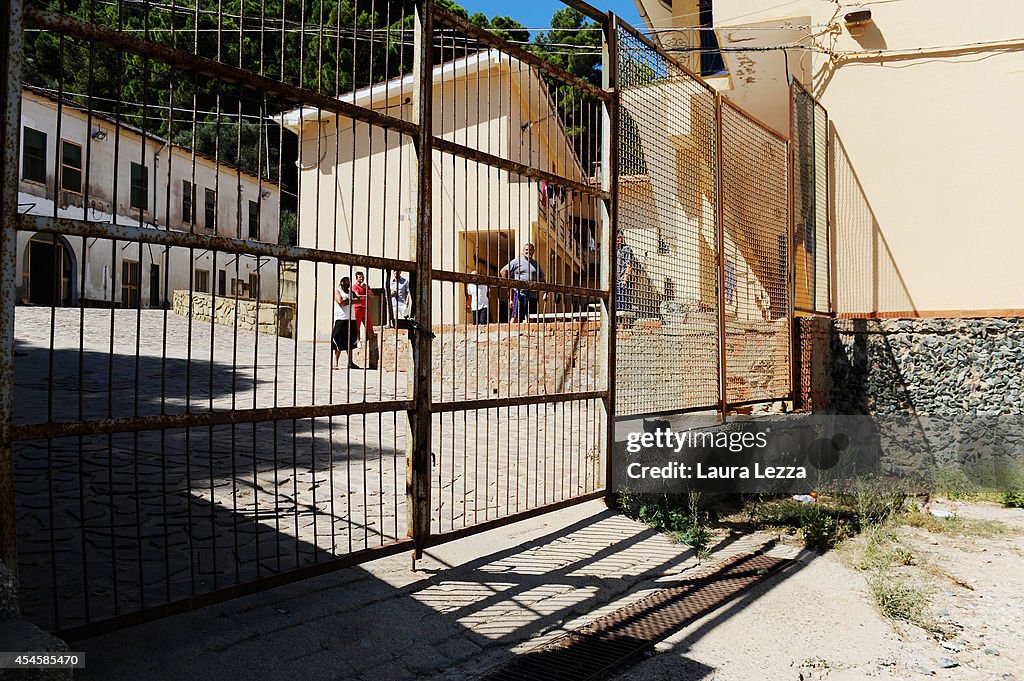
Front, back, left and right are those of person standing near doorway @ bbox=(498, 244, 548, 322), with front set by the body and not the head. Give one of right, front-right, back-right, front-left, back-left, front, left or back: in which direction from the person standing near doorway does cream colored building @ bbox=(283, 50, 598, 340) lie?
back

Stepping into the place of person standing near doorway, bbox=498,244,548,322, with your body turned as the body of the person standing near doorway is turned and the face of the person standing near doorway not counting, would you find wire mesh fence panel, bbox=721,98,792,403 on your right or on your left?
on your left

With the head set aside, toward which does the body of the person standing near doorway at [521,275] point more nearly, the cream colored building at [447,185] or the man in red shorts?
the man in red shorts

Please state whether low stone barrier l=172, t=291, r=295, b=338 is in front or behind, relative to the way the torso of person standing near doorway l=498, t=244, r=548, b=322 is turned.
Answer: behind

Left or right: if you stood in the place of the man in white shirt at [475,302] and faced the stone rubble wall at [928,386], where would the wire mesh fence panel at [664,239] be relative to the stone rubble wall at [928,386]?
right

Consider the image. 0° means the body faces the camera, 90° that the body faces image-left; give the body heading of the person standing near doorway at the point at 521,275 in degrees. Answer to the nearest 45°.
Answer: approximately 0°

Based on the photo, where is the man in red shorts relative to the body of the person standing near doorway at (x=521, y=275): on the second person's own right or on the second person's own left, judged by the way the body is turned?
on the second person's own right
